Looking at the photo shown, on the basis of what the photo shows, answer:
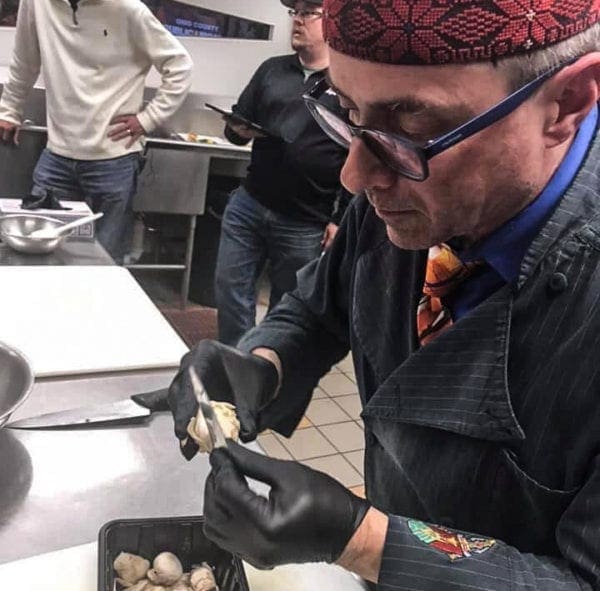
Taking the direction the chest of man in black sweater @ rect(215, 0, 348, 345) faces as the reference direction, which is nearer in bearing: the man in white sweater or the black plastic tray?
the black plastic tray

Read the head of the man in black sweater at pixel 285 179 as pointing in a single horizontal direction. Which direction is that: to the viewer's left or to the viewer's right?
to the viewer's left

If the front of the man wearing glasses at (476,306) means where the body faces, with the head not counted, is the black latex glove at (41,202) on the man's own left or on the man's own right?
on the man's own right

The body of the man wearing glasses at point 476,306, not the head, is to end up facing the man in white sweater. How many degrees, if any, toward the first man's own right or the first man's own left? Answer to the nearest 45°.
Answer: approximately 90° to the first man's own right

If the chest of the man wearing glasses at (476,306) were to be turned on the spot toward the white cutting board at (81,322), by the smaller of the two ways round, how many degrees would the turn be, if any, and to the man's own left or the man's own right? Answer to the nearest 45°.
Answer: approximately 90° to the man's own right

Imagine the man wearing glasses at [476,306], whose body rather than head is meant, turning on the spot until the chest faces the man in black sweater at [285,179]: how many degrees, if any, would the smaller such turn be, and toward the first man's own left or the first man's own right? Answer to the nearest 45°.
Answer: approximately 135° to the first man's own right

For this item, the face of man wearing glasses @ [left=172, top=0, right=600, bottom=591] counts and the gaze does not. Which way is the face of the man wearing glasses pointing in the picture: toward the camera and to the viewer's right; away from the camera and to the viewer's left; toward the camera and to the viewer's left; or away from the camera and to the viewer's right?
toward the camera and to the viewer's left

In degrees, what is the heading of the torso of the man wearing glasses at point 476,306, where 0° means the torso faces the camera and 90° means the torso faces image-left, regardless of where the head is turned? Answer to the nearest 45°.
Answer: approximately 45°

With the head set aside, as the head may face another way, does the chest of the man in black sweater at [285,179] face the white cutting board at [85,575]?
yes

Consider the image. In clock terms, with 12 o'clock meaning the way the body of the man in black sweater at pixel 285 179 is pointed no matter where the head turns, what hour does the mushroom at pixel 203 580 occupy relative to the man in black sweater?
The mushroom is roughly at 12 o'clock from the man in black sweater.

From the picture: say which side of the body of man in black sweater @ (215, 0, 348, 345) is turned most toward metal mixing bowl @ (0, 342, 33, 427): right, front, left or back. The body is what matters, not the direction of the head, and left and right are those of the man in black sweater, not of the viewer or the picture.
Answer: front

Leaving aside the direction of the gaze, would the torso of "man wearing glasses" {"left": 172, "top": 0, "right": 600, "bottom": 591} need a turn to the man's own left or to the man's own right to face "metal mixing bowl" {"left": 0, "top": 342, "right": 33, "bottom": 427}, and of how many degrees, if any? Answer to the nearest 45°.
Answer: approximately 45° to the man's own right

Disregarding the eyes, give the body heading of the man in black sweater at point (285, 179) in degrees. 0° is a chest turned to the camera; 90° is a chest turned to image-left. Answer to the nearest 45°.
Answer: approximately 0°

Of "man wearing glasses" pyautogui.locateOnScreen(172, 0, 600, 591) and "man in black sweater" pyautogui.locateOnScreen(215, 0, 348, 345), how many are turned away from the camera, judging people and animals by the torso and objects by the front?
0

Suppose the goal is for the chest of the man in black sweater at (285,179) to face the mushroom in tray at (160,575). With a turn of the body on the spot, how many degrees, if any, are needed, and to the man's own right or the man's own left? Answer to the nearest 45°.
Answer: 0° — they already face it
